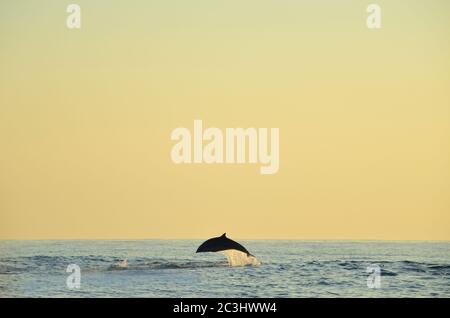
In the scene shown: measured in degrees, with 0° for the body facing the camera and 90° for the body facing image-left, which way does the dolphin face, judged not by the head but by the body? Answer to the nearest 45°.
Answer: approximately 90°
